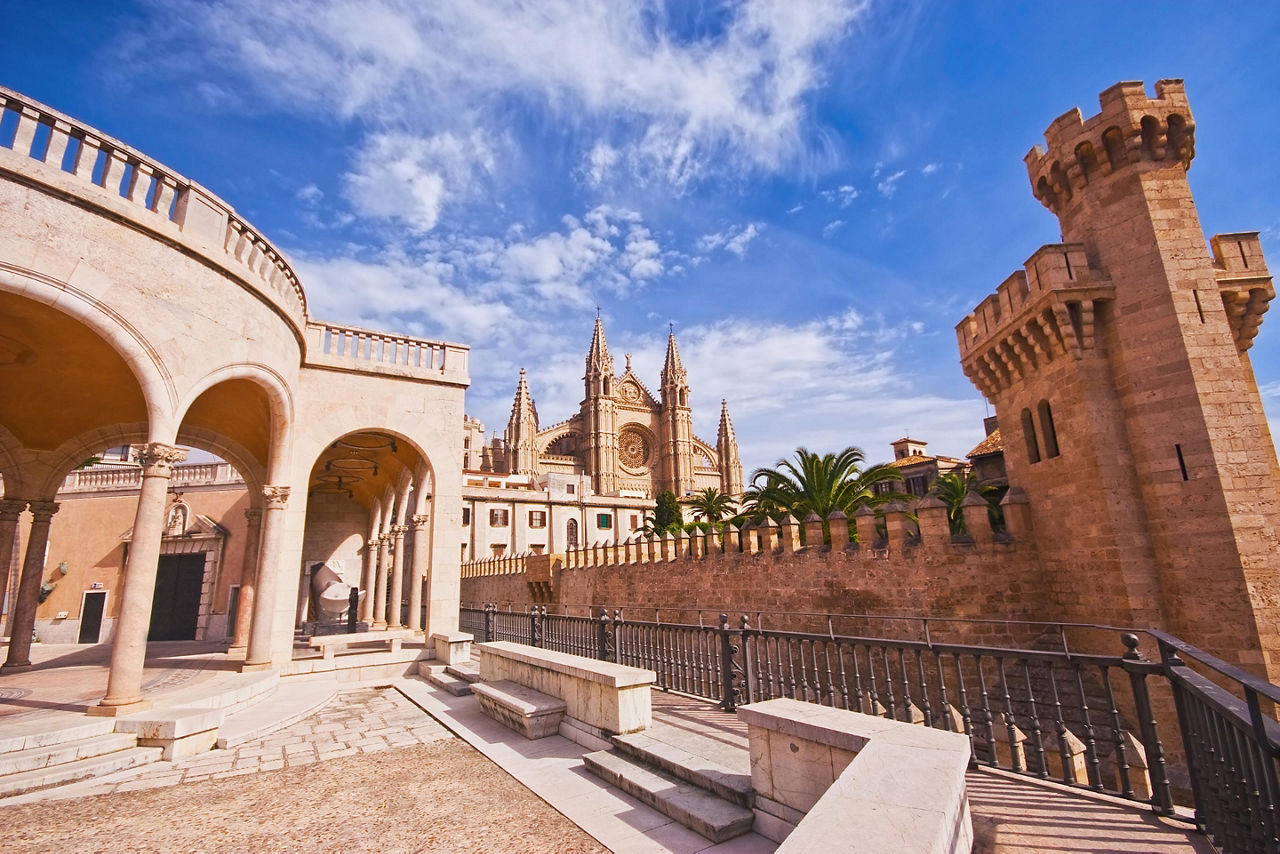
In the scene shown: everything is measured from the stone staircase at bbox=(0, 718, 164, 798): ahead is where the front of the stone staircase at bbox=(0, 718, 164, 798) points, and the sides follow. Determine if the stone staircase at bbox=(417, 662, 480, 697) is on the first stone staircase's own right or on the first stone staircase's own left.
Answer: on the first stone staircase's own left

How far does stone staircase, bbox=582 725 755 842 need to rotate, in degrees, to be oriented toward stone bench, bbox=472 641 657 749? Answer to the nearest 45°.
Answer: approximately 90° to its right

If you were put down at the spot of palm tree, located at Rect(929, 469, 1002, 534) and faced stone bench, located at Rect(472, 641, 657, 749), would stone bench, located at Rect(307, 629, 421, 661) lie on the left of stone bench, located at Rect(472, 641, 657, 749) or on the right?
right

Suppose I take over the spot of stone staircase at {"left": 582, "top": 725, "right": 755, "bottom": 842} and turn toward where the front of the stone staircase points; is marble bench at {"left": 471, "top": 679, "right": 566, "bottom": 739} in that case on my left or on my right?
on my right

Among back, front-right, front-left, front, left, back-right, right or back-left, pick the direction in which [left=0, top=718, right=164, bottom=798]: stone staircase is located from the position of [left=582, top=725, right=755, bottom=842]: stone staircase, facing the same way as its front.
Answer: front-right

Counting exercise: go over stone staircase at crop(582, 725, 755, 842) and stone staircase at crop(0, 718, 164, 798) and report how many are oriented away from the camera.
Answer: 0

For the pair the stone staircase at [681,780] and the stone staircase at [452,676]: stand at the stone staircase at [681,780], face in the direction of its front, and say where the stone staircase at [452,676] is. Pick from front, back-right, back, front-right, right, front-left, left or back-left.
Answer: right

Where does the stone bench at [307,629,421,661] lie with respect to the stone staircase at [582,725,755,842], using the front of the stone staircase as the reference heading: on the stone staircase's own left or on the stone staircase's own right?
on the stone staircase's own right

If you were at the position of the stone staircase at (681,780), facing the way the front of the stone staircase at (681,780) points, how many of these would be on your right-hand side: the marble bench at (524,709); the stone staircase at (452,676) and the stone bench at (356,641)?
3

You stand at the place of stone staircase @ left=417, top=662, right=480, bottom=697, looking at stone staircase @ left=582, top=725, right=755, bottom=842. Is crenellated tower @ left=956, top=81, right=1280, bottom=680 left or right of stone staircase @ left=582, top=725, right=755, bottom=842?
left

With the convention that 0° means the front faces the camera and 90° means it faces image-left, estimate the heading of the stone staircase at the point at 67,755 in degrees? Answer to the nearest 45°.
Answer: approximately 315°

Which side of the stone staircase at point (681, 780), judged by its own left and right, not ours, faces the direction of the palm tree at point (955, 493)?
back

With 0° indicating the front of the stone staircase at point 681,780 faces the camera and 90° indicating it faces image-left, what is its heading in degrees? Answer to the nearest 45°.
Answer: approximately 45°
